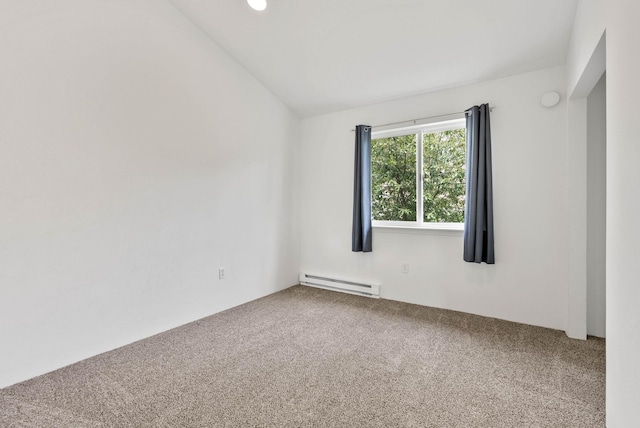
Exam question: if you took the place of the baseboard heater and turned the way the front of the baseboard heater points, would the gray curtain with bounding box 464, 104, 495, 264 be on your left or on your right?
on your left

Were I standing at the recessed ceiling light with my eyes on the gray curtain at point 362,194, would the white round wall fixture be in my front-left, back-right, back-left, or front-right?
front-right

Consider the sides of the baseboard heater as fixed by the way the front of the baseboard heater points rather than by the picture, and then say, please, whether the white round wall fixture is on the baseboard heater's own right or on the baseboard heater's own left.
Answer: on the baseboard heater's own left

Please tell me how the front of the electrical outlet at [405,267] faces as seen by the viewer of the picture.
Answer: facing the viewer

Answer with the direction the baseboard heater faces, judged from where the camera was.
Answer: facing the viewer and to the left of the viewer

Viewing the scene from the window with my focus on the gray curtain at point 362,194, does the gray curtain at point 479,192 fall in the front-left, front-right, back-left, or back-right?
back-left
